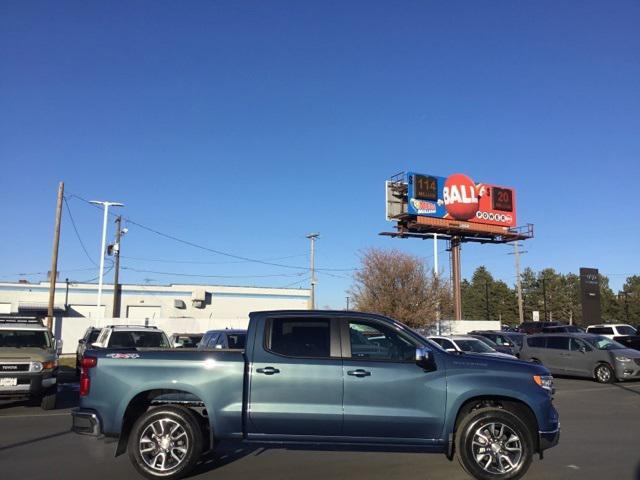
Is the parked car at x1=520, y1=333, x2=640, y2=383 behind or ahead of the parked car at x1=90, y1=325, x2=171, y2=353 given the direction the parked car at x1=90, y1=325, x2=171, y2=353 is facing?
ahead

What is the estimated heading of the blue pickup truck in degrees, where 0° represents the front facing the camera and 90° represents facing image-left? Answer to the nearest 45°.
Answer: approximately 270°

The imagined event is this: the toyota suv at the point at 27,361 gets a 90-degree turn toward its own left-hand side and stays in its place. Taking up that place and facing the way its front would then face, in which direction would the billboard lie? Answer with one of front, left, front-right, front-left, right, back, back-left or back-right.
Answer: front-left

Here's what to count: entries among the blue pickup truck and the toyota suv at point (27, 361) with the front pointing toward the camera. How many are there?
1

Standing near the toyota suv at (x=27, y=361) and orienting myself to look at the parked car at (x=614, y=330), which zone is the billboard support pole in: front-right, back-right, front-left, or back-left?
front-left

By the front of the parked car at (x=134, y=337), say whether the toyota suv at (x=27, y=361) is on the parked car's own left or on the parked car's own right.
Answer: on the parked car's own right

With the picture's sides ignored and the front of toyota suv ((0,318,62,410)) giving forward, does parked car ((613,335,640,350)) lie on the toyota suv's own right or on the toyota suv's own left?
on the toyota suv's own left

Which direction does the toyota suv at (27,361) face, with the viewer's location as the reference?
facing the viewer

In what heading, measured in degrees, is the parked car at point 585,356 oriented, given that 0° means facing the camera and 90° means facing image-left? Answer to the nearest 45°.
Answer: approximately 315°

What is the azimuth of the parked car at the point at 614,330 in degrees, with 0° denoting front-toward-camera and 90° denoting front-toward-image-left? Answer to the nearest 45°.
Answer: approximately 315°

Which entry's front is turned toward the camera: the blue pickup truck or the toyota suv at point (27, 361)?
the toyota suv

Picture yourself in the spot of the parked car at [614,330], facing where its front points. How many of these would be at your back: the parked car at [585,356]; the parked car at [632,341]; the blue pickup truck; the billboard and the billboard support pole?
2
